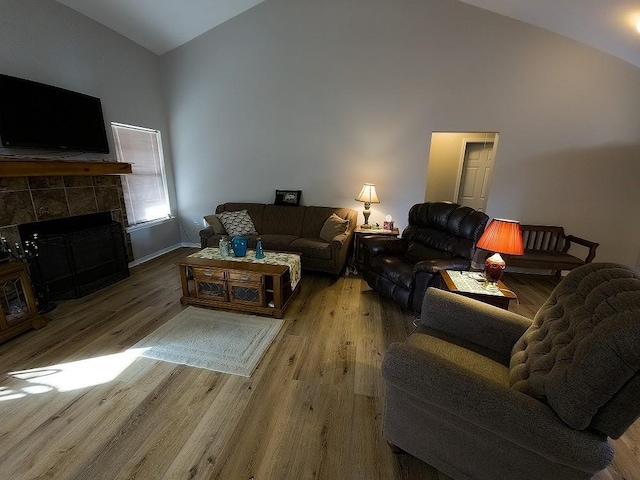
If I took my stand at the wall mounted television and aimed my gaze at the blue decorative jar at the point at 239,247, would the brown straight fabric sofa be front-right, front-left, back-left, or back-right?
front-left

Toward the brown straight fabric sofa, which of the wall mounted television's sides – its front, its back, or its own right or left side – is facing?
front

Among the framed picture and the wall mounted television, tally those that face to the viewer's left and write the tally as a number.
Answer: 0

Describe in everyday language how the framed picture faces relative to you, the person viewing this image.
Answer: facing the viewer

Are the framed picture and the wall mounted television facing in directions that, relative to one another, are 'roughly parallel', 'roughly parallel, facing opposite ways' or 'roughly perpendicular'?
roughly perpendicular

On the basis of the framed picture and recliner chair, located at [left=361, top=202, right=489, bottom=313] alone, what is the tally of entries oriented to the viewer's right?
0

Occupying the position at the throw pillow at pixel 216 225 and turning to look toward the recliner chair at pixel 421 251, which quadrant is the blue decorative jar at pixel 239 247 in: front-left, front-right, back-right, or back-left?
front-right

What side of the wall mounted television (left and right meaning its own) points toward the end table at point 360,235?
front

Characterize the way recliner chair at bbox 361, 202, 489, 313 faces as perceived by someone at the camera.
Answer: facing the viewer and to the left of the viewer

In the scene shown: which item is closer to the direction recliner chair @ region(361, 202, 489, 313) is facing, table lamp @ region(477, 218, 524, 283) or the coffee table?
the coffee table

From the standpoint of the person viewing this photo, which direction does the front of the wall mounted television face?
facing the viewer and to the right of the viewer

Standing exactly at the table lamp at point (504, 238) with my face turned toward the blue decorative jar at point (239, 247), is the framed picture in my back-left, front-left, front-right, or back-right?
front-right

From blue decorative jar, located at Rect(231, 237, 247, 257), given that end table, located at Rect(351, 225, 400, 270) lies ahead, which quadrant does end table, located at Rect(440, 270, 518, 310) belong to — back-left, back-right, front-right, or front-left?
front-right
